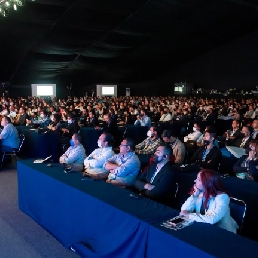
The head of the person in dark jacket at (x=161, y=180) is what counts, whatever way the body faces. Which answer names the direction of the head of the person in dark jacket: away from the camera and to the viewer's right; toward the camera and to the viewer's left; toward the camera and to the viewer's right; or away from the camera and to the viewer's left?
toward the camera and to the viewer's left

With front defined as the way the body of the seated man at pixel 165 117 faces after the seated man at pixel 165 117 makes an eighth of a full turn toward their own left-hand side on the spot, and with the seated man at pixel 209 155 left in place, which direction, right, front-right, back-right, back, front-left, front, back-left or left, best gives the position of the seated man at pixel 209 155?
front

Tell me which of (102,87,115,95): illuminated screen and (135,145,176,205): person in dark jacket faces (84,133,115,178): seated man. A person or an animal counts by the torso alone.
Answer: the illuminated screen

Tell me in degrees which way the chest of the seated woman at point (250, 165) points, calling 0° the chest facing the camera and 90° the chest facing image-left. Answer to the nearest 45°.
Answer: approximately 45°

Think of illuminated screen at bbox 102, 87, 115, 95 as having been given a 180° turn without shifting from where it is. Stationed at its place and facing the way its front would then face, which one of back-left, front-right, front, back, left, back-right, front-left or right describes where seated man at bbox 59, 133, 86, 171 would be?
back

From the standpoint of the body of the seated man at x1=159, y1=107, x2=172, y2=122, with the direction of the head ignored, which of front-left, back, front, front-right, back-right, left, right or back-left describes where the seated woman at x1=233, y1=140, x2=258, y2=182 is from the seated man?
front-left

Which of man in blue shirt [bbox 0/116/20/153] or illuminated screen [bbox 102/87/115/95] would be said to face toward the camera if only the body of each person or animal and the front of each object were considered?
the illuminated screen

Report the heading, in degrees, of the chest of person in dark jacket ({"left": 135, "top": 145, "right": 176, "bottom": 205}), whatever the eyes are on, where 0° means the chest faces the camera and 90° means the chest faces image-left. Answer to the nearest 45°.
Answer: approximately 45°

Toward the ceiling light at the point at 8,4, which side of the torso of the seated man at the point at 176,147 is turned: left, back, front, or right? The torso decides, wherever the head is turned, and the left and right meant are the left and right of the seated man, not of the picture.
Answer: right

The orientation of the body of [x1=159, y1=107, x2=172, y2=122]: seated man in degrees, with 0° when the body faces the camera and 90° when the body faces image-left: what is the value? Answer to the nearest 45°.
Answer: approximately 45°

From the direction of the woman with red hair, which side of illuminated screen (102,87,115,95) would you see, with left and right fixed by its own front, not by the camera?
front

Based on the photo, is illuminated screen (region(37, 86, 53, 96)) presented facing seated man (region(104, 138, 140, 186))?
yes

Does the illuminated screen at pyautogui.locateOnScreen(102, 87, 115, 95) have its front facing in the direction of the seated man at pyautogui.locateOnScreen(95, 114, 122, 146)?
yes

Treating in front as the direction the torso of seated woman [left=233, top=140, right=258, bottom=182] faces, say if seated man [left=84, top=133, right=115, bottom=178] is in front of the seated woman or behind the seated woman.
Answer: in front

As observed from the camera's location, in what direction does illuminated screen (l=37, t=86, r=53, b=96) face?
facing the viewer

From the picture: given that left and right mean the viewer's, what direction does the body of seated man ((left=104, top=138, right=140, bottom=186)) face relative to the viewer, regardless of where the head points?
facing the viewer and to the left of the viewer
